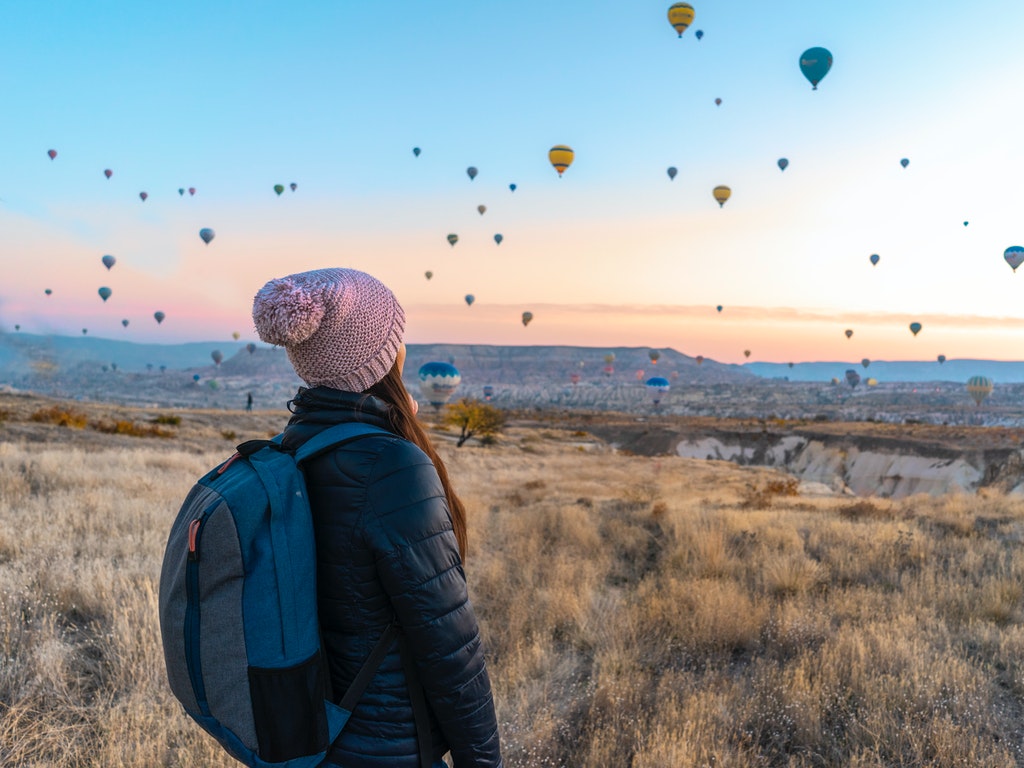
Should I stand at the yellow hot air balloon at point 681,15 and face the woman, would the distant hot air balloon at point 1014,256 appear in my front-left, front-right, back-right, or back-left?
back-left

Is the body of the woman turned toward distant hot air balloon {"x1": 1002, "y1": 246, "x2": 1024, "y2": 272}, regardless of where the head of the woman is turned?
yes

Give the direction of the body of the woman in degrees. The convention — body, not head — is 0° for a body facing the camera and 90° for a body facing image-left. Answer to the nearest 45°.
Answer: approximately 225°

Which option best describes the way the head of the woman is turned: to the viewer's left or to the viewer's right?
to the viewer's right

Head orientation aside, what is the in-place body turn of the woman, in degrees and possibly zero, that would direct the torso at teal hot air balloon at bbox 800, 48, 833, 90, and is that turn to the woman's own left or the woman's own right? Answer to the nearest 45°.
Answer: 0° — they already face it

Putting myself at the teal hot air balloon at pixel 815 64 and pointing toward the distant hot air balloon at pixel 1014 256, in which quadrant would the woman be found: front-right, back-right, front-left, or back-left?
back-right
